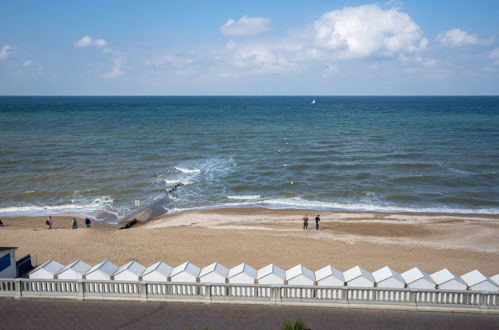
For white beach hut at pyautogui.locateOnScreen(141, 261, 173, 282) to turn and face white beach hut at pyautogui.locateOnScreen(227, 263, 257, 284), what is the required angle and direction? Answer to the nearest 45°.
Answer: approximately 90° to its right

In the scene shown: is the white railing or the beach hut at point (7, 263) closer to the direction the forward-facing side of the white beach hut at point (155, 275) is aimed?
the beach hut

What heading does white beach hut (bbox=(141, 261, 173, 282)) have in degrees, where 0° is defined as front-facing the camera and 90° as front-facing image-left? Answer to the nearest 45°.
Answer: approximately 180°

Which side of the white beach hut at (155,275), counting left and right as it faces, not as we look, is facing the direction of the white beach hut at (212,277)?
right

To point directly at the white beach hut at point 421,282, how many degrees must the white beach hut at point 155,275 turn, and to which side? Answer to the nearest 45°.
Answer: approximately 90° to its right

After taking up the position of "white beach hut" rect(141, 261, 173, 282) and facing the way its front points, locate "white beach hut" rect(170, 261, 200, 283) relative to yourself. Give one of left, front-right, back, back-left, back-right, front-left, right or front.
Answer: right

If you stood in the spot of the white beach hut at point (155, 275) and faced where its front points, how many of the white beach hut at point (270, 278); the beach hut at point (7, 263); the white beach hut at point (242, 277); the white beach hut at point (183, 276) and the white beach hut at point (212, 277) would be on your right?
4

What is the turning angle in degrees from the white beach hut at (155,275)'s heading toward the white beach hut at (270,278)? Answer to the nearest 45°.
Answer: approximately 90° to its right

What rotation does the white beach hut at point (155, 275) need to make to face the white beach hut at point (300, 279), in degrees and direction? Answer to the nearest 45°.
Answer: approximately 90° to its right

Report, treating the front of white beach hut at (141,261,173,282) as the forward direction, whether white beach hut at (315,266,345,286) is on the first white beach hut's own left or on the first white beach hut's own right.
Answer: on the first white beach hut's own right

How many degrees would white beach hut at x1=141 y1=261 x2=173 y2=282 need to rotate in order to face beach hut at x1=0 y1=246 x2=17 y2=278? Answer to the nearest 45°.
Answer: approximately 45° to its left

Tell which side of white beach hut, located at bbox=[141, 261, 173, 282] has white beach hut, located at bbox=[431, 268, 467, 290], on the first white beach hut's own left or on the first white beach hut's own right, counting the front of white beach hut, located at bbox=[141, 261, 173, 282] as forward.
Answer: on the first white beach hut's own right
